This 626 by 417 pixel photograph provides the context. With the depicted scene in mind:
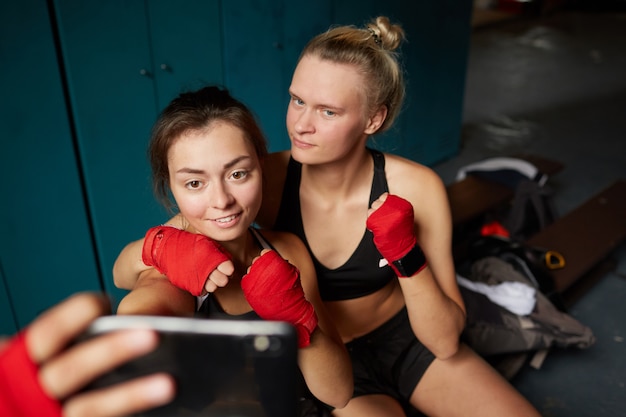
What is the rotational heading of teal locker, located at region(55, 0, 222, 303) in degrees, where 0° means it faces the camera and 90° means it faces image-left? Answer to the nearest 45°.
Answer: approximately 315°

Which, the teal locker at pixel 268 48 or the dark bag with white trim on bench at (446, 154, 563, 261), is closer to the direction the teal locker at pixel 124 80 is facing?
the dark bag with white trim on bench

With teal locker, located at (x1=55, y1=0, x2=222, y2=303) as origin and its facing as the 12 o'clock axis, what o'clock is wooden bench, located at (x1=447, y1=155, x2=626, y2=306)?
The wooden bench is roughly at 11 o'clock from the teal locker.

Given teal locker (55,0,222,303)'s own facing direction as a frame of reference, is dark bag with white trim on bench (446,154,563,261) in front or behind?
in front

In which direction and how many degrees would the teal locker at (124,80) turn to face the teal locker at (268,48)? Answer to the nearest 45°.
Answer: approximately 90° to its left
